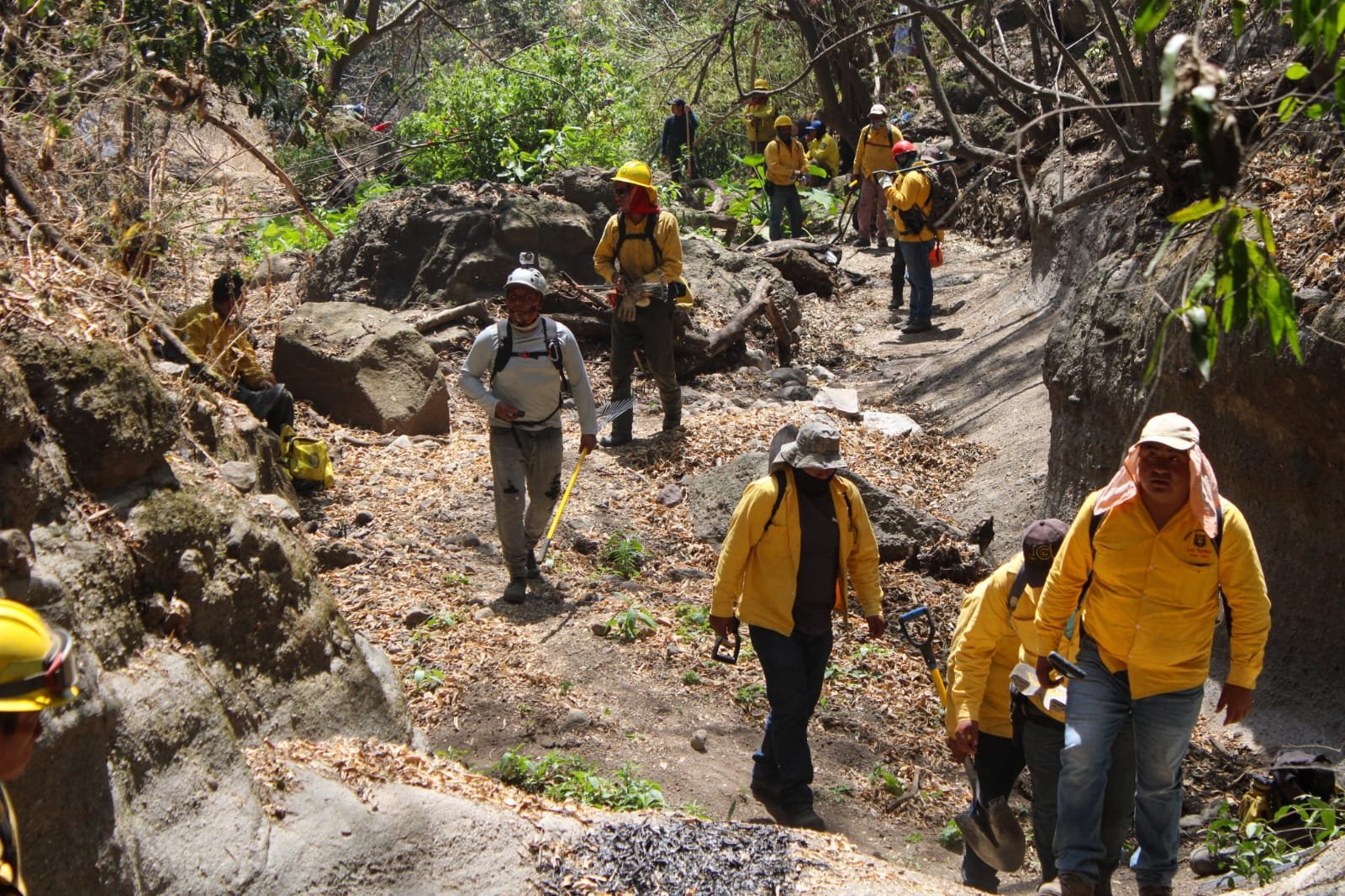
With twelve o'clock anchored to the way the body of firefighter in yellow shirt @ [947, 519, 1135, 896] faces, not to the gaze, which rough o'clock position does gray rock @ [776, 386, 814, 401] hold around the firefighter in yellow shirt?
The gray rock is roughly at 7 o'clock from the firefighter in yellow shirt.

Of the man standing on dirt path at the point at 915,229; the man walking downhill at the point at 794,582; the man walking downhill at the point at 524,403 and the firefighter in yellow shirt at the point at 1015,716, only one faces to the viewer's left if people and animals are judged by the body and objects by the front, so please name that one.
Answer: the man standing on dirt path at the point at 915,229

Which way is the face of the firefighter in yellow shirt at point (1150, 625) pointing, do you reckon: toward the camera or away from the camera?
toward the camera

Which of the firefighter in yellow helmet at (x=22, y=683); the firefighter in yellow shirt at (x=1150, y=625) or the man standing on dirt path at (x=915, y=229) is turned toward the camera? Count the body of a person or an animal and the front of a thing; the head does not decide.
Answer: the firefighter in yellow shirt at (x=1150, y=625)

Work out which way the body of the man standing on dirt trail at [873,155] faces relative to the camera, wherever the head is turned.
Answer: toward the camera

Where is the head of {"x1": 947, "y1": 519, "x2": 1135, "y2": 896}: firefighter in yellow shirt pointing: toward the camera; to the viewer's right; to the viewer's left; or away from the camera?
toward the camera

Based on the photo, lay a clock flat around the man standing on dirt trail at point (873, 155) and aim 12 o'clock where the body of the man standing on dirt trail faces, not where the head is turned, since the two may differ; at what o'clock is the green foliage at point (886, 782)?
The green foliage is roughly at 12 o'clock from the man standing on dirt trail.

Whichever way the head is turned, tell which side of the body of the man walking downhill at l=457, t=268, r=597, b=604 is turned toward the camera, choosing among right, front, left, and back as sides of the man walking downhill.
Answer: front

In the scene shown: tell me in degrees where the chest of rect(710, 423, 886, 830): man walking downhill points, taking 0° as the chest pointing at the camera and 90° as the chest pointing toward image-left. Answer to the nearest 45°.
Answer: approximately 315°

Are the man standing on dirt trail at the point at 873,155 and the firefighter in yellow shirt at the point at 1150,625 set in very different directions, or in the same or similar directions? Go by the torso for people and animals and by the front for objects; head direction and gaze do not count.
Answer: same or similar directions

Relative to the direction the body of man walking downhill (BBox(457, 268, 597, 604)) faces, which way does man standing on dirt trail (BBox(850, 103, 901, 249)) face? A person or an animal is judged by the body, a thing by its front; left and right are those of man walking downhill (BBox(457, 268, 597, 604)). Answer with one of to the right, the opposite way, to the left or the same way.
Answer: the same way

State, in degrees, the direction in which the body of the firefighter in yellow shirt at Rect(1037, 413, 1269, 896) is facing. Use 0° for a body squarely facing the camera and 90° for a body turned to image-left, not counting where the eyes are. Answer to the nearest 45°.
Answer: approximately 0°

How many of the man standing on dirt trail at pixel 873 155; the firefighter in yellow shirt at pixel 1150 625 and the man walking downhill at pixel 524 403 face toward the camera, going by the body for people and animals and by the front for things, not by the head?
3

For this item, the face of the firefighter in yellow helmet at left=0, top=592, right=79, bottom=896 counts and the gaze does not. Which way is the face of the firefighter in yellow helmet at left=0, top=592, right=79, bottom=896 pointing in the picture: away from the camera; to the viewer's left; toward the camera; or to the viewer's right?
to the viewer's right

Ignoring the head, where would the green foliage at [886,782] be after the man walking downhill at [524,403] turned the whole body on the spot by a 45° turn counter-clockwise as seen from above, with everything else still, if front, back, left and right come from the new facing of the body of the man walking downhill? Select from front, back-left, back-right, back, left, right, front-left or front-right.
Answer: front
